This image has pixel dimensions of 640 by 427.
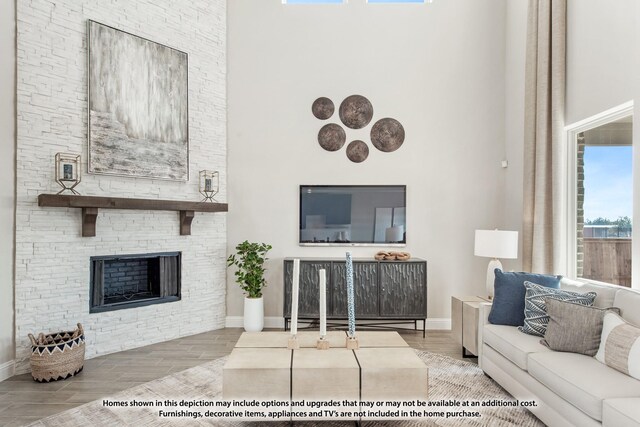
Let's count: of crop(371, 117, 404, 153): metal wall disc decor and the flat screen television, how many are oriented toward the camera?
2

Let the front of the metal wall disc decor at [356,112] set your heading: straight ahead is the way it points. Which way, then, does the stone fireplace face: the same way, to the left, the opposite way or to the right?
to the left

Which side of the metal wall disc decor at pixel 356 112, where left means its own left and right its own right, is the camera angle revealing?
front

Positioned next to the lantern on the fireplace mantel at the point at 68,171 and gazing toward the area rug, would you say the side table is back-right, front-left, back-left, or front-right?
front-left

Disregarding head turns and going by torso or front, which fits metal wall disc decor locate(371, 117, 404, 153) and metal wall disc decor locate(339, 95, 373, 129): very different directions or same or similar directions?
same or similar directions

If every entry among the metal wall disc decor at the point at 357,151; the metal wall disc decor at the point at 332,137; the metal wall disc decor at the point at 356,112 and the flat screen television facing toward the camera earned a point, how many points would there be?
4

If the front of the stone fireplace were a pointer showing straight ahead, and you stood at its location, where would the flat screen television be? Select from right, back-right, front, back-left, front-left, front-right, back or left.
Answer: front-left

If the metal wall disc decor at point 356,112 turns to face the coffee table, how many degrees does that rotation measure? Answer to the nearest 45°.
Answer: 0° — it already faces it

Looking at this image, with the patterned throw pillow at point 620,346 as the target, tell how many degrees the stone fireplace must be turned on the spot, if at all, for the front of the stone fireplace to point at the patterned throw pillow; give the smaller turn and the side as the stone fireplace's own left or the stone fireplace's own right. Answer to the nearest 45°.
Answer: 0° — it already faces it

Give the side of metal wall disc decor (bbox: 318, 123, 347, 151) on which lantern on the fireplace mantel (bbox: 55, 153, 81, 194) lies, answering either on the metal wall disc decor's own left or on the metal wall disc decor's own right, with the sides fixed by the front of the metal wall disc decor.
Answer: on the metal wall disc decor's own right

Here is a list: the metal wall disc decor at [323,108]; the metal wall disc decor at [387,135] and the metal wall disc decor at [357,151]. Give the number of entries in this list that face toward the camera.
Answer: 3

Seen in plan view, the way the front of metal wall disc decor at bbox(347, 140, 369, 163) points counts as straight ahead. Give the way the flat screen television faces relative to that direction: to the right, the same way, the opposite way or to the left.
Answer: the same way

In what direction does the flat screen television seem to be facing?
toward the camera

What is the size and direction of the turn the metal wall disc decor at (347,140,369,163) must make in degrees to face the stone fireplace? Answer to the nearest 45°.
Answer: approximately 45° to its right

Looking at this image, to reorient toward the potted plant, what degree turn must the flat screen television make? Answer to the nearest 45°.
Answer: approximately 90° to its right

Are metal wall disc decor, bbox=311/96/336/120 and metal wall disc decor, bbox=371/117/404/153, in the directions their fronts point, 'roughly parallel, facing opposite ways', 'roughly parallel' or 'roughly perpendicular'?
roughly parallel

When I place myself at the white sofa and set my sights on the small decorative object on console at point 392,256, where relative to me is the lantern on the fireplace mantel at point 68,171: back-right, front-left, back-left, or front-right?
front-left

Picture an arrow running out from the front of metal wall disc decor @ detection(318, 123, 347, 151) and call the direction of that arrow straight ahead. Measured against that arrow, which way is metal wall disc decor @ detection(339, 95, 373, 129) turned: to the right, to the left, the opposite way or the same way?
the same way

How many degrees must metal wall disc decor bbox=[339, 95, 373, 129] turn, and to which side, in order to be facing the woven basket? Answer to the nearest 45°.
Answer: approximately 45° to its right
